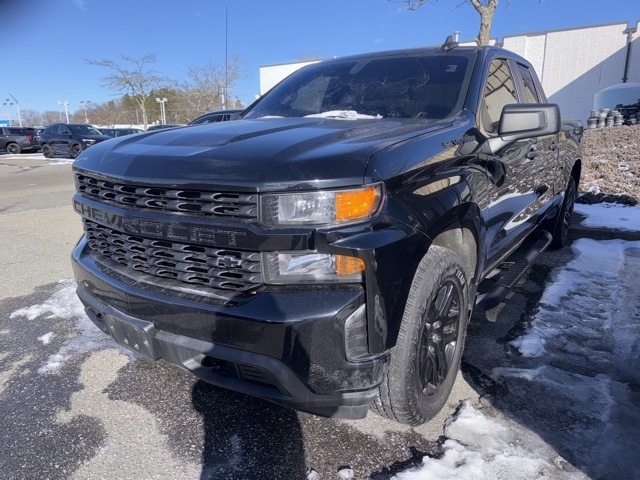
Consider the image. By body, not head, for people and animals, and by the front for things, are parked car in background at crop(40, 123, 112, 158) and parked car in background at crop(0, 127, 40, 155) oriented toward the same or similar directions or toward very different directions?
very different directions

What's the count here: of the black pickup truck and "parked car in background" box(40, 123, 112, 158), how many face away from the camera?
0

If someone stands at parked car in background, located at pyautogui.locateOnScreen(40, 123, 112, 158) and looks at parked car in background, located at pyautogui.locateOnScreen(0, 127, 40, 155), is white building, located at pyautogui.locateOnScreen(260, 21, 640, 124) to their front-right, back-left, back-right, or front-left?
back-right

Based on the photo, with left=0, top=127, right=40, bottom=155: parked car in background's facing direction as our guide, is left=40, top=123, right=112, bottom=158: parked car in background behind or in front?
behind

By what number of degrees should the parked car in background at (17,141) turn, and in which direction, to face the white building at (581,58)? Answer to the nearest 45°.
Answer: approximately 180°

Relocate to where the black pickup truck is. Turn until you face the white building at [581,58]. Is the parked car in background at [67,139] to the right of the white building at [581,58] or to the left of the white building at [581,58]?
left

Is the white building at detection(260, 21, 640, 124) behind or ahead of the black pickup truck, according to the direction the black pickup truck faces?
behind

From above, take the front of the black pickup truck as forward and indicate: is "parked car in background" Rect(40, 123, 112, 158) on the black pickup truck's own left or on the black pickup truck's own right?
on the black pickup truck's own right

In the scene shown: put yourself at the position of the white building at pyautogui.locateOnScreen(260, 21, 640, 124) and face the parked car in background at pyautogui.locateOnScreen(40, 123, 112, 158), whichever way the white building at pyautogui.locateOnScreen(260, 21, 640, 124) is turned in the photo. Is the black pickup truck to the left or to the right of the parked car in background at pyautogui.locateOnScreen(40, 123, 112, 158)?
left

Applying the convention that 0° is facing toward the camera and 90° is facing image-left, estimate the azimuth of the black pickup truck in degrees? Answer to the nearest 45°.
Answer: approximately 45°

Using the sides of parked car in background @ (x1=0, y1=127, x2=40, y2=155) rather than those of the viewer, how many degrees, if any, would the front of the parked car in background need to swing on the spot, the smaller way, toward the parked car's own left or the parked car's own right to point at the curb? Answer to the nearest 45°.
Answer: approximately 135° to the parked car's own left

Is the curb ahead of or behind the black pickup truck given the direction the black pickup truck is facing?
behind
